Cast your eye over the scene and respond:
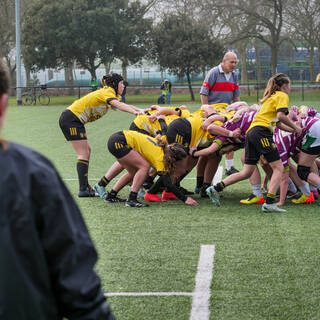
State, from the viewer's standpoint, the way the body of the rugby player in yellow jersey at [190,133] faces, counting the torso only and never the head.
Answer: to the viewer's right

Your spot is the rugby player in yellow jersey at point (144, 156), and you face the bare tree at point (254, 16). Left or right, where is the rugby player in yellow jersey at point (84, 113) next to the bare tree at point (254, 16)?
left

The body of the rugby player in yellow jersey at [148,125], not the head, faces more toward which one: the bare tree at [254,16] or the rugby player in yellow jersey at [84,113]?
the bare tree

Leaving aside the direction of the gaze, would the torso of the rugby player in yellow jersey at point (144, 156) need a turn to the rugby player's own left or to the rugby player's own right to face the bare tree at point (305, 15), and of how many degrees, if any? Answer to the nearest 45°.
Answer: approximately 90° to the rugby player's own left

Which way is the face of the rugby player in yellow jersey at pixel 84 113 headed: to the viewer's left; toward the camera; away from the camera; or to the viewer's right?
to the viewer's right

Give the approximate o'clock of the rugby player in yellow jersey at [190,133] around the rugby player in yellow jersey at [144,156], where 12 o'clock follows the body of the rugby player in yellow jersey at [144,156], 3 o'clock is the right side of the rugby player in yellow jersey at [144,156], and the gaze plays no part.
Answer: the rugby player in yellow jersey at [190,133] is roughly at 11 o'clock from the rugby player in yellow jersey at [144,156].

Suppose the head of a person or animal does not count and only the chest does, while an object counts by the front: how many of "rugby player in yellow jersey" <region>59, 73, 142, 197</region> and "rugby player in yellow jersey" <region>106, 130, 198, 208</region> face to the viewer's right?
2

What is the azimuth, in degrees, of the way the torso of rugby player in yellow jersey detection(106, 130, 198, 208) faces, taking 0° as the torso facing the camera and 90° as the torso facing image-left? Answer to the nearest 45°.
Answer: approximately 270°

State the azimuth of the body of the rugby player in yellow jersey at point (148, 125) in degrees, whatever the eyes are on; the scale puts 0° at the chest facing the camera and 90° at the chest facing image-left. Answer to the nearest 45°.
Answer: approximately 270°
